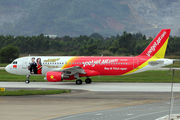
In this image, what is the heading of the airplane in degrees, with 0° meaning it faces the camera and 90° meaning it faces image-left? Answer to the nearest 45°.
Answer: approximately 90°
